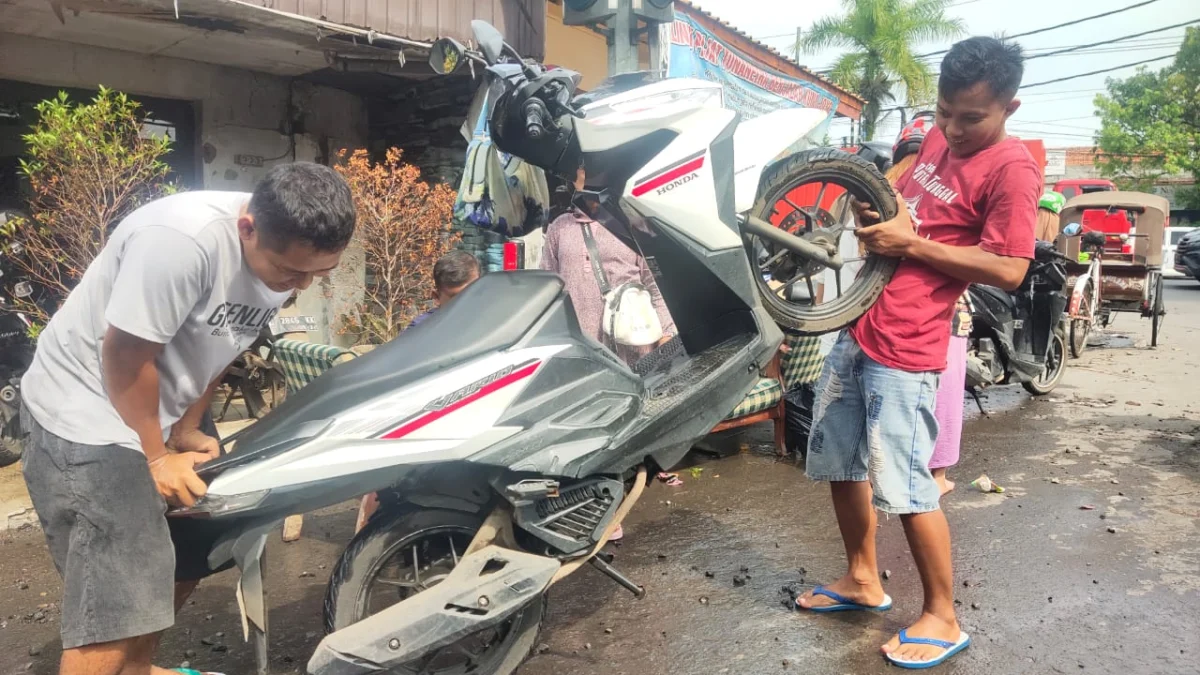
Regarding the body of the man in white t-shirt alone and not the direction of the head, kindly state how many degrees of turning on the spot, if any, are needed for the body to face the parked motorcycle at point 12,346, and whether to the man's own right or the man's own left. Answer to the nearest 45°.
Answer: approximately 135° to the man's own left

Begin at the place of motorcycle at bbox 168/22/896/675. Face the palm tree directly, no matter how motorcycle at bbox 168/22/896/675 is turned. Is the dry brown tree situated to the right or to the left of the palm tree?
left

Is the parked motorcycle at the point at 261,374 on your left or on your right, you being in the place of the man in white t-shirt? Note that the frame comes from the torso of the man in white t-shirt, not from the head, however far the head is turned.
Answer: on your left

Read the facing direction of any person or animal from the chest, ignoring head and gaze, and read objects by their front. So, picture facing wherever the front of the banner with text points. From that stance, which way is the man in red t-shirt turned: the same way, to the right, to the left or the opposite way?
to the right

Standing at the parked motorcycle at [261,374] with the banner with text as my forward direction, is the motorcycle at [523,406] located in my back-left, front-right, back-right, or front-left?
back-right

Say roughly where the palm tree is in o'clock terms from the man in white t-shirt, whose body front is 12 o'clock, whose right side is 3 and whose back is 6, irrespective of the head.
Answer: The palm tree is roughly at 9 o'clock from the man in white t-shirt.

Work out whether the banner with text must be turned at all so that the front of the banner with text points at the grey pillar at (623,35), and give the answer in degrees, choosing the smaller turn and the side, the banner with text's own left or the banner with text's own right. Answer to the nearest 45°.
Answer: approximately 45° to the banner with text's own right

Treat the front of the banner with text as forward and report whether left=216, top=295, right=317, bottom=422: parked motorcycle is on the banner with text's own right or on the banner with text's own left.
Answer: on the banner with text's own right

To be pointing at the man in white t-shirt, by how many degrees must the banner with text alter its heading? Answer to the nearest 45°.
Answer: approximately 45° to its right
